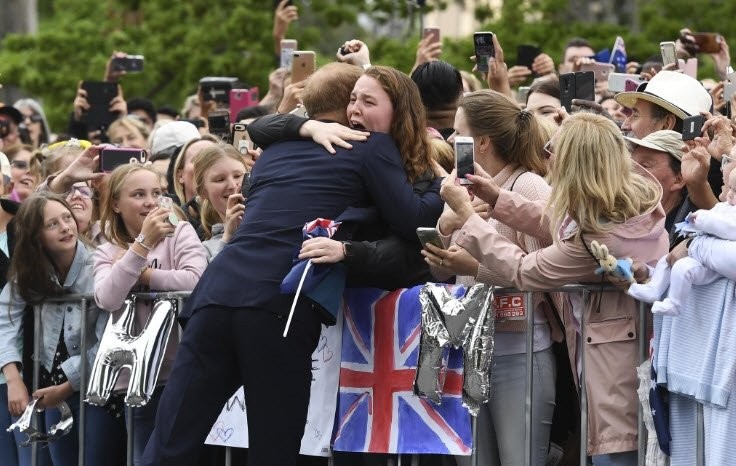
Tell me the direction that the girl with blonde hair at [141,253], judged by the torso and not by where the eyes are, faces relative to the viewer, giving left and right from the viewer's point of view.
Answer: facing the viewer and to the right of the viewer

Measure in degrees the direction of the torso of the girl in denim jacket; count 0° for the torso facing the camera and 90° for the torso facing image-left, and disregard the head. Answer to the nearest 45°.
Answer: approximately 315°

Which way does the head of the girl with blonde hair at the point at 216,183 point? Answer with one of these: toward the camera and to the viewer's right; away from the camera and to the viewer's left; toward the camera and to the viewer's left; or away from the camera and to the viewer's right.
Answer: toward the camera and to the viewer's right

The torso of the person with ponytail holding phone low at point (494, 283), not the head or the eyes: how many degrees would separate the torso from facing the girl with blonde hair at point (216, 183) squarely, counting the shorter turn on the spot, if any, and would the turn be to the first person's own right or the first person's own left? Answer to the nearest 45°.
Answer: approximately 45° to the first person's own right

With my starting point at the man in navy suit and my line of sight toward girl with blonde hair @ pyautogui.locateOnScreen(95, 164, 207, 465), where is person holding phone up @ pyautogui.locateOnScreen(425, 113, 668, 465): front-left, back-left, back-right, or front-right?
back-right

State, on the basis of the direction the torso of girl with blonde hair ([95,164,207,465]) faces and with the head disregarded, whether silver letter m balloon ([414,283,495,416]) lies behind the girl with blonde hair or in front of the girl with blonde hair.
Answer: in front

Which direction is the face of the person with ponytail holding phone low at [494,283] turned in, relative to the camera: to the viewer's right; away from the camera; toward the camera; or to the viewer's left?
to the viewer's left

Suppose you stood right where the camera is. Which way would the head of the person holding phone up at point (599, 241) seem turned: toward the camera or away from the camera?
away from the camera

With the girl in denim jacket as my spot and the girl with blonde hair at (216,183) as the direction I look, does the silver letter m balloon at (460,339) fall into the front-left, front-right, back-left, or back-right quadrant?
front-right

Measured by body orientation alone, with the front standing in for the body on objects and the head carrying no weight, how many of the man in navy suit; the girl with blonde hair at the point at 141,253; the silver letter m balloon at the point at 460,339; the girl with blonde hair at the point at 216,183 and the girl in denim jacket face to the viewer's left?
0

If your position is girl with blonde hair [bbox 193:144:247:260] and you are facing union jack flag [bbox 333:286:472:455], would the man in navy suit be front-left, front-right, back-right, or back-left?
front-right

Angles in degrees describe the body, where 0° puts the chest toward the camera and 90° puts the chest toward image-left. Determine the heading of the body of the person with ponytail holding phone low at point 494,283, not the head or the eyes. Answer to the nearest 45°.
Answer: approximately 90°
